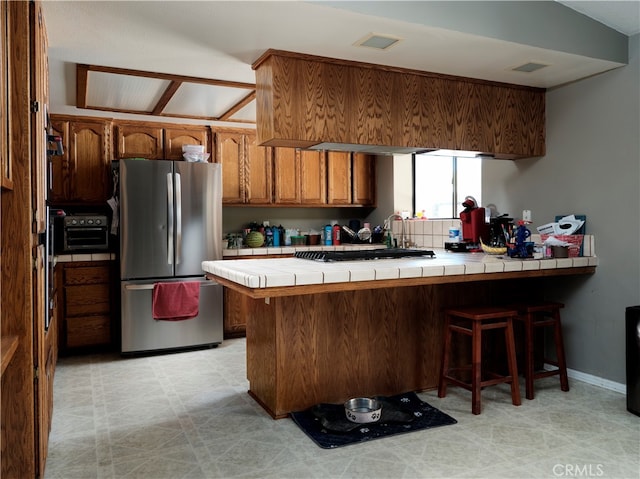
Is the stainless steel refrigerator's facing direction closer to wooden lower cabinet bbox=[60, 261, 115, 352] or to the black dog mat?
the black dog mat

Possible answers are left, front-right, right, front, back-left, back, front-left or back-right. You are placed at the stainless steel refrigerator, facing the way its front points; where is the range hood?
front-left

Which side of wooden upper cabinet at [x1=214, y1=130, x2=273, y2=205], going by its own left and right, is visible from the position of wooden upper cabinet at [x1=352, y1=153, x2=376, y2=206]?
left

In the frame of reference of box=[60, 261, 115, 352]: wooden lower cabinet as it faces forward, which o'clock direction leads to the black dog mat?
The black dog mat is roughly at 11 o'clock from the wooden lower cabinet.

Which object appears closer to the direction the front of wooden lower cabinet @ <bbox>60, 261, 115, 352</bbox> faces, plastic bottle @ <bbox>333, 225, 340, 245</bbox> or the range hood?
the range hood

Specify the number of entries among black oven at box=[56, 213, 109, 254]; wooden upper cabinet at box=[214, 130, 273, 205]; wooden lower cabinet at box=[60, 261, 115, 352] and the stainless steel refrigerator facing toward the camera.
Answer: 4

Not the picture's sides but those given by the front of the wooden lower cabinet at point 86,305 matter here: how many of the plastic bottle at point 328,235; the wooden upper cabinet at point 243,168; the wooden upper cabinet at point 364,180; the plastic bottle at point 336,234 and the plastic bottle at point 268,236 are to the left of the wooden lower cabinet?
5

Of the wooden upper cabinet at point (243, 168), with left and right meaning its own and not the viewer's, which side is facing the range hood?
front

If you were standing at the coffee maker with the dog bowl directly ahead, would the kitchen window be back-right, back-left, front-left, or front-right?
back-right

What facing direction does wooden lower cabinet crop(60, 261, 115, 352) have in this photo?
toward the camera

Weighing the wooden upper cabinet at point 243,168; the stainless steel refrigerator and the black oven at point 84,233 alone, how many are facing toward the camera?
3

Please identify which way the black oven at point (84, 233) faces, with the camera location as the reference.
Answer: facing the viewer

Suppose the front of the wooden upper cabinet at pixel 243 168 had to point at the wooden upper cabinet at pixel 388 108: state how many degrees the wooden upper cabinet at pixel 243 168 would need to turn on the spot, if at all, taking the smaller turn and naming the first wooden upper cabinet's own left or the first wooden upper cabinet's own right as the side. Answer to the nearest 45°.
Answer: approximately 45° to the first wooden upper cabinet's own left
